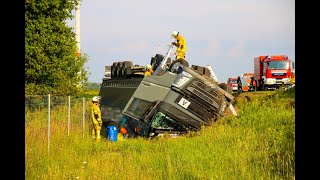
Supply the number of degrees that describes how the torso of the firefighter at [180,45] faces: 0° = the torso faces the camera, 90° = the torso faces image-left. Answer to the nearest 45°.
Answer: approximately 90°

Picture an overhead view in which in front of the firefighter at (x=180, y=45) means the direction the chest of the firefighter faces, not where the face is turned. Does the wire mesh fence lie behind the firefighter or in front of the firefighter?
in front

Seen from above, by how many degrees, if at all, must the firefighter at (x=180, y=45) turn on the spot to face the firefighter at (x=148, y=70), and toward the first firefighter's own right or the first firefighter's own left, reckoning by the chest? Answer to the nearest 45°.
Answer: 0° — they already face them

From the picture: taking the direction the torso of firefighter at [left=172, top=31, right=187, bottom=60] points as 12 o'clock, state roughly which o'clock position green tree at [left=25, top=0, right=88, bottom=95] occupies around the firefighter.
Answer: The green tree is roughly at 1 o'clock from the firefighter.

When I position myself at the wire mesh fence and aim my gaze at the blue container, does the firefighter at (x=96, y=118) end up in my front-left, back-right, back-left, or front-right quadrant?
front-left

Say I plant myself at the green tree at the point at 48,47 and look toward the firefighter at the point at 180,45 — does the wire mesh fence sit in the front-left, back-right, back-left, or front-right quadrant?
front-right

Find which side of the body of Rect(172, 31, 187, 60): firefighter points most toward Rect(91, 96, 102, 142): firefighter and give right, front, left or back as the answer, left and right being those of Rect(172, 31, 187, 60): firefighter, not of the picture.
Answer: front
